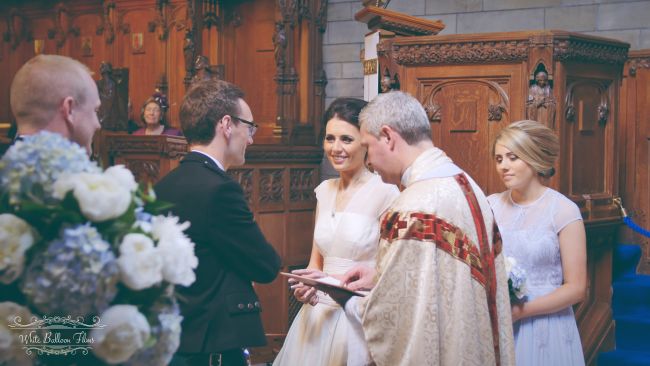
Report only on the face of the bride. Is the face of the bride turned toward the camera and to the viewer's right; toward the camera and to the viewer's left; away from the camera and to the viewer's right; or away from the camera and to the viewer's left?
toward the camera and to the viewer's left

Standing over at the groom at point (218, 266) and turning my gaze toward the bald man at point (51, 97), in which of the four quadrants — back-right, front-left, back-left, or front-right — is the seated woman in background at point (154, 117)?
back-right

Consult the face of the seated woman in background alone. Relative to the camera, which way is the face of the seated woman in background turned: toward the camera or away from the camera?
toward the camera

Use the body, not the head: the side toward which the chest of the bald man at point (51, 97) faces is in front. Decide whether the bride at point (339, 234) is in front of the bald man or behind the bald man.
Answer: in front

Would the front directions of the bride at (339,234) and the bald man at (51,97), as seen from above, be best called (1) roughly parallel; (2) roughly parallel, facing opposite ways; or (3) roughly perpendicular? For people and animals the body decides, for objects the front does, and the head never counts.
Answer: roughly parallel, facing opposite ways

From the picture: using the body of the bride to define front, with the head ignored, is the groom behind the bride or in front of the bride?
in front

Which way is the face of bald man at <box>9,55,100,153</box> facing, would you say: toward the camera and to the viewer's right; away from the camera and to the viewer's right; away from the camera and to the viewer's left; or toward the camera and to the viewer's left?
away from the camera and to the viewer's right

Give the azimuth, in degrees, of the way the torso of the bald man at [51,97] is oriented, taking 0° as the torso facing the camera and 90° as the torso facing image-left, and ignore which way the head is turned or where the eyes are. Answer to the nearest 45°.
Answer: approximately 225°

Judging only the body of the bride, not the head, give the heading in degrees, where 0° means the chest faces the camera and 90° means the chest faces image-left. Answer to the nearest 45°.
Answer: approximately 45°

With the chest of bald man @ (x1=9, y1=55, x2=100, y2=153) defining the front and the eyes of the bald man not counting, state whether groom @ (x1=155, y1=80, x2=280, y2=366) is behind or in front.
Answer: in front

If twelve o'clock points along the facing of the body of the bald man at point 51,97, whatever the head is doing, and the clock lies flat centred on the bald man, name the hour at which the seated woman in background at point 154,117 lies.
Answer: The seated woman in background is roughly at 11 o'clock from the bald man.
